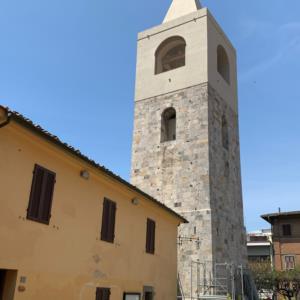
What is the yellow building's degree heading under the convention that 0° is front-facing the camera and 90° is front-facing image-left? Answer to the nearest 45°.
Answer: approximately 315°

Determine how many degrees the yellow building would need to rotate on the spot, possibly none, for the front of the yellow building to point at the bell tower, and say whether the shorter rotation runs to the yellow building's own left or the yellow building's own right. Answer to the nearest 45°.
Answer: approximately 90° to the yellow building's own left

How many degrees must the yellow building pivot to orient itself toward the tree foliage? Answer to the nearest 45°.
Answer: approximately 90° to its left

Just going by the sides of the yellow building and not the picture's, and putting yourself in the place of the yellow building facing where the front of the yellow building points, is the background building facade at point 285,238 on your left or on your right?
on your left
